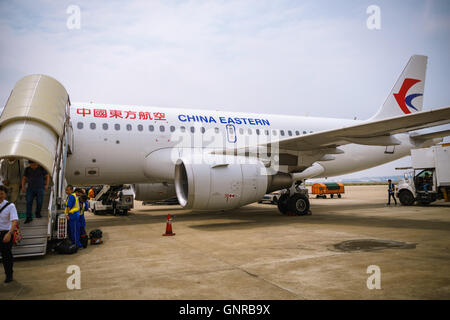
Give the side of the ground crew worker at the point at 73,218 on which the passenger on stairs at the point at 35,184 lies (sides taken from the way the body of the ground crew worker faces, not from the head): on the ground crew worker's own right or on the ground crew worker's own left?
on the ground crew worker's own right

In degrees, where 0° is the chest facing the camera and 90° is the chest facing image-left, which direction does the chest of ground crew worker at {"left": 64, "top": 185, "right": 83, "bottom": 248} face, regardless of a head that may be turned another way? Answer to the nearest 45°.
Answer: approximately 90°

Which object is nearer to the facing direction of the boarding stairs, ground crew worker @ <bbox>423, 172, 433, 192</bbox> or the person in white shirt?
the person in white shirt

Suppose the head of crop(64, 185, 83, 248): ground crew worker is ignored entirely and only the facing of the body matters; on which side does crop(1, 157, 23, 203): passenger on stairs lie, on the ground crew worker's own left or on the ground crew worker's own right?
on the ground crew worker's own right

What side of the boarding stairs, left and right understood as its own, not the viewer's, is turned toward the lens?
front

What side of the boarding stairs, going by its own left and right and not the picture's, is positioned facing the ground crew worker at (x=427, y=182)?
left

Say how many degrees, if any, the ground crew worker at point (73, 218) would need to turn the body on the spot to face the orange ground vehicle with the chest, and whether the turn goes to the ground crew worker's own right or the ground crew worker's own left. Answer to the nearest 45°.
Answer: approximately 135° to the ground crew worker's own right

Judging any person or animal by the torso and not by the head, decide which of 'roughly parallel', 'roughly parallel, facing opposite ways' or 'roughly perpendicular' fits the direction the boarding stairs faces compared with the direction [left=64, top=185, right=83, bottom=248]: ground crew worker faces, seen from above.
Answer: roughly perpendicular
